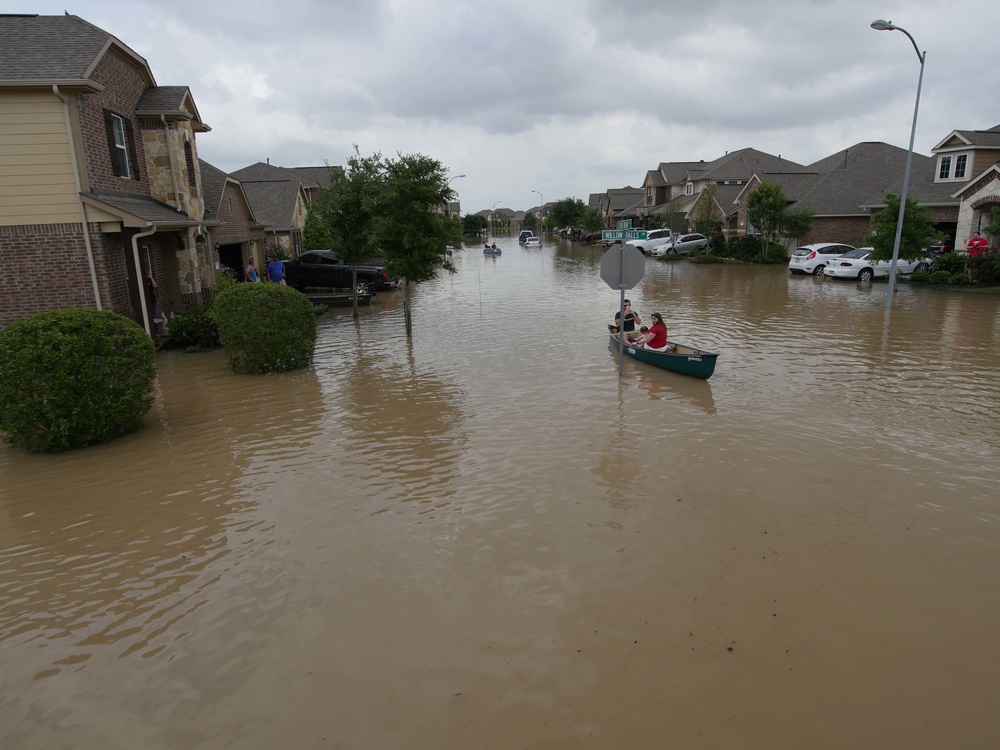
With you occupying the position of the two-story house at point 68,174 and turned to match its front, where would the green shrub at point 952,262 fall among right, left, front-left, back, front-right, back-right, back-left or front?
front-left

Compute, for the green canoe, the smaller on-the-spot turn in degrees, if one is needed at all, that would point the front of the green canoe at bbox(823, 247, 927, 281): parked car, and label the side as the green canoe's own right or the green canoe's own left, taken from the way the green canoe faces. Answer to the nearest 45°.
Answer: approximately 90° to the green canoe's own left

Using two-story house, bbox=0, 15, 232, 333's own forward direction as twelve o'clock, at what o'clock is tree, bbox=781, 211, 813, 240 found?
The tree is roughly at 10 o'clock from the two-story house.

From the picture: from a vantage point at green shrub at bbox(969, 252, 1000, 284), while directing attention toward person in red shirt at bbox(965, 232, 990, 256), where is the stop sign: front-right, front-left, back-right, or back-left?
back-left

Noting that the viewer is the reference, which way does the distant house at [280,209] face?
facing to the right of the viewer

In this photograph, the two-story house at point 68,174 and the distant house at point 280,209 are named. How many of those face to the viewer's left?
0

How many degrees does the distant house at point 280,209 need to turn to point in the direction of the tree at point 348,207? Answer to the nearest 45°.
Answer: approximately 90° to its right

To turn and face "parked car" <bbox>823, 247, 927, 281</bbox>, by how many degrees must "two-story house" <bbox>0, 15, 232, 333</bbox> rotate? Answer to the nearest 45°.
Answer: approximately 45° to its left

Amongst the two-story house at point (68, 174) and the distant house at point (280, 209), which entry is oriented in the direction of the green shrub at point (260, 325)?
the two-story house

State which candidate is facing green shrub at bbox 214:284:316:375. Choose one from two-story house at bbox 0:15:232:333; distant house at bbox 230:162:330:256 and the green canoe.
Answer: the two-story house

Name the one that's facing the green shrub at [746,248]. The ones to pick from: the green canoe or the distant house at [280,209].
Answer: the distant house

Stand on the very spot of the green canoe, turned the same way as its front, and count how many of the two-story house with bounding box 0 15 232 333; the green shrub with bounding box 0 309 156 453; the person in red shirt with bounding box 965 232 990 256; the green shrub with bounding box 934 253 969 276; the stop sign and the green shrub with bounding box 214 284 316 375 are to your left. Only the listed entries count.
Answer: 2

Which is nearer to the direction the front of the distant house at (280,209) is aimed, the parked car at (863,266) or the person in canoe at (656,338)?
the parked car
